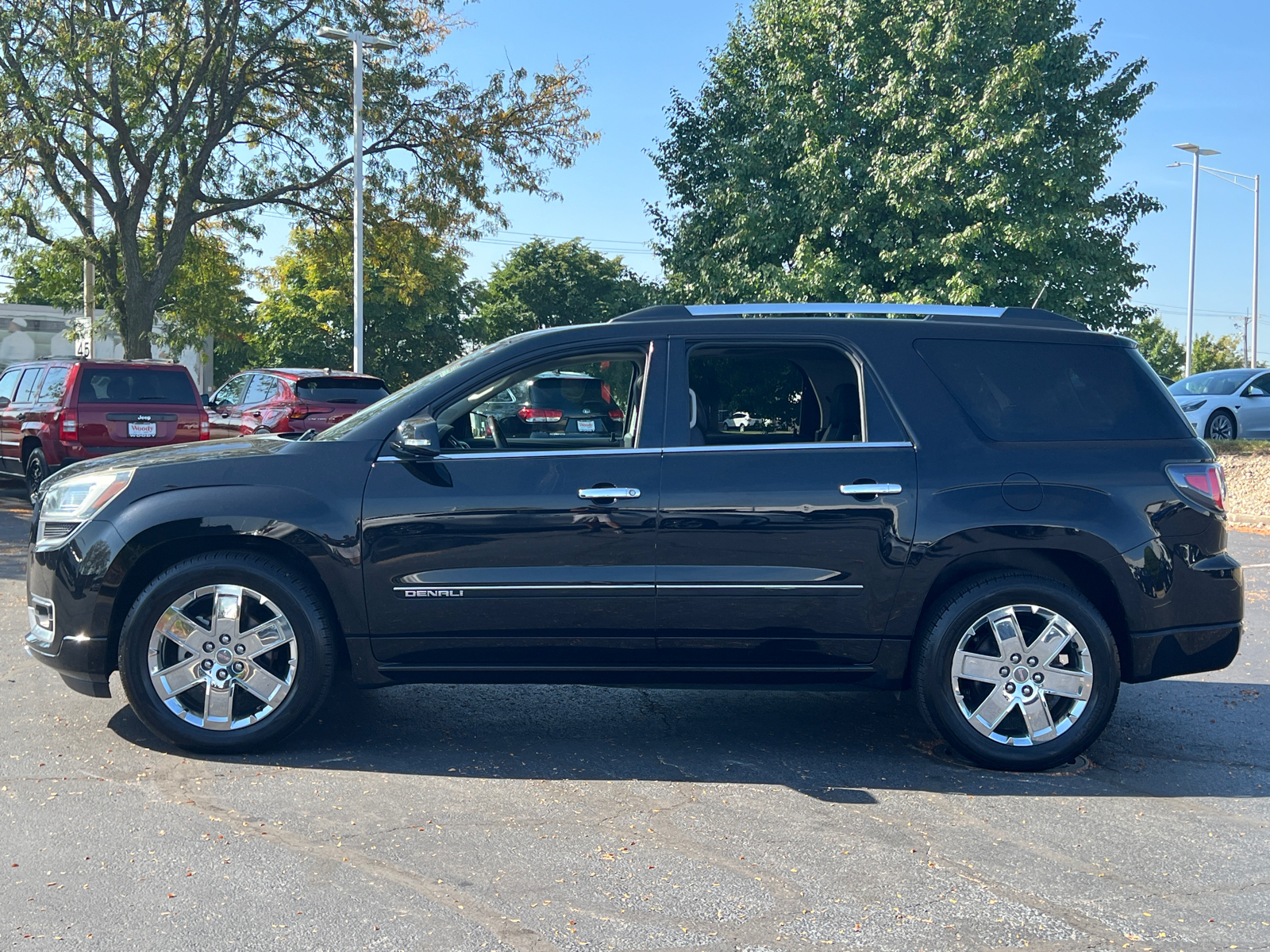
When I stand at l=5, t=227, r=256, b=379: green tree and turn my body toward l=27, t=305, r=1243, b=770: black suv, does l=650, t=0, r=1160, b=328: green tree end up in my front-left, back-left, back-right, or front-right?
front-left

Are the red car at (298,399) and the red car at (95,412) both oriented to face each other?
no

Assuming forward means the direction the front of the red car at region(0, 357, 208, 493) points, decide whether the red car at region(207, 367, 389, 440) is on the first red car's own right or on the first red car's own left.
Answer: on the first red car's own right

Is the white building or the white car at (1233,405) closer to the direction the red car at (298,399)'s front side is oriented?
the white building

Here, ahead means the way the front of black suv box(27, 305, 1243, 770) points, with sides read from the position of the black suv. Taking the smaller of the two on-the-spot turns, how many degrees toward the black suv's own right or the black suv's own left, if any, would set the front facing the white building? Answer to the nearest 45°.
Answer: approximately 45° to the black suv's own right

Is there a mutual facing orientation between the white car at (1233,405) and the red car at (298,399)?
no

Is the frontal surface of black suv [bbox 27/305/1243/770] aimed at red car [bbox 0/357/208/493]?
no

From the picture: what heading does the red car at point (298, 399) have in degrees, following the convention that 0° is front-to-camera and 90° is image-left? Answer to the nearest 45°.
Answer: approximately 135°

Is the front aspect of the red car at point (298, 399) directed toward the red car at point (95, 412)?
no

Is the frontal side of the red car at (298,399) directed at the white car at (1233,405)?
no

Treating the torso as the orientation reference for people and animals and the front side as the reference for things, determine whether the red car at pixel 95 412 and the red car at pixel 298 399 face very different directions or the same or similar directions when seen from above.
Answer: same or similar directions

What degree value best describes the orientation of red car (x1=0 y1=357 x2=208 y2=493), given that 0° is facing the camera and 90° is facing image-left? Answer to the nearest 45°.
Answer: approximately 135°

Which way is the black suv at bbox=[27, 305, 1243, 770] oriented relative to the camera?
to the viewer's left

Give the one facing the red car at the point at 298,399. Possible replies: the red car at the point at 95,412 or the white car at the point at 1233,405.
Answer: the white car

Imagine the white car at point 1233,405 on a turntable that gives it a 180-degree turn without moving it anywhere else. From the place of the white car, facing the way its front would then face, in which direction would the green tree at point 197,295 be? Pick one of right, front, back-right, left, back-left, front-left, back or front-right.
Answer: back-left

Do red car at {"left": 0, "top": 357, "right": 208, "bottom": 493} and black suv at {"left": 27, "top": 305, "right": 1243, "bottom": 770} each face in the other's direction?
no

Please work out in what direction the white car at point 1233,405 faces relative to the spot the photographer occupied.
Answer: facing the viewer and to the left of the viewer

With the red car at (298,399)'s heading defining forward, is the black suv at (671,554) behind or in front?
behind

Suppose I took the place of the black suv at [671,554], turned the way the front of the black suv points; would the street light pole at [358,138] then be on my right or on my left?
on my right

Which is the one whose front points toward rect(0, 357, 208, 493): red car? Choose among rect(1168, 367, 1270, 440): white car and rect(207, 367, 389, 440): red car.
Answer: the white car

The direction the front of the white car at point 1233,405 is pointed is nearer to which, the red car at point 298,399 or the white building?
the red car

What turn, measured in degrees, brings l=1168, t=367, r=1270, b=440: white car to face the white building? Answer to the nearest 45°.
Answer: approximately 45° to its right

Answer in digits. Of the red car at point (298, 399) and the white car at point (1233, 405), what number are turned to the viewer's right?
0
